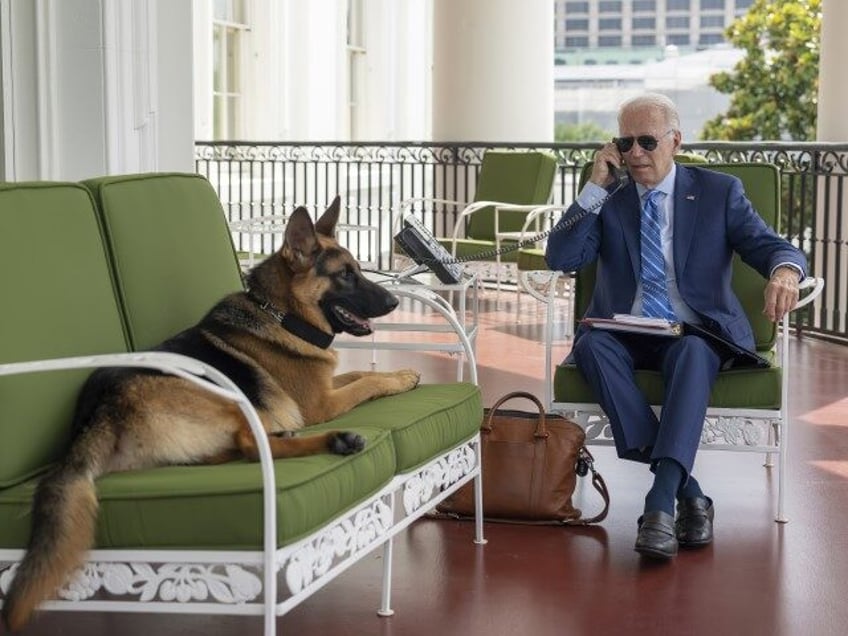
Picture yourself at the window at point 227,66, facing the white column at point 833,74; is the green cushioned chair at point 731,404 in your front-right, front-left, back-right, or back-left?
front-right

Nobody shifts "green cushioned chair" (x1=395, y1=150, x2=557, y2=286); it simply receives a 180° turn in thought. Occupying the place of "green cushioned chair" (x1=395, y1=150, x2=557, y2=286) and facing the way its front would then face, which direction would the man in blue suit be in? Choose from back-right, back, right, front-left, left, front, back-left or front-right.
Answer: back-right

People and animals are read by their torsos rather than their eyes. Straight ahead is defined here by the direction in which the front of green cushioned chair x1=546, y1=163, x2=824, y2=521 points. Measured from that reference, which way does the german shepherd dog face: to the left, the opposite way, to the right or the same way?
to the left

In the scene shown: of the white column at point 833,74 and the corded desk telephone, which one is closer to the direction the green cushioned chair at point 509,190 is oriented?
the corded desk telephone

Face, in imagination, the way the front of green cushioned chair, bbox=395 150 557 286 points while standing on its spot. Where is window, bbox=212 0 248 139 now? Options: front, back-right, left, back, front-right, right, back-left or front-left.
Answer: right

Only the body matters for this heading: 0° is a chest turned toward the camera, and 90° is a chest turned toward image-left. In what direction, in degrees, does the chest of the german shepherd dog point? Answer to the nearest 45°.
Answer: approximately 270°

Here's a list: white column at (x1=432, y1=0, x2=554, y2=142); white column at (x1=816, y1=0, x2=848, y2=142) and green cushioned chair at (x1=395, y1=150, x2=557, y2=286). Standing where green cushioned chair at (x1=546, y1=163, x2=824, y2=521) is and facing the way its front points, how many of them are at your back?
3

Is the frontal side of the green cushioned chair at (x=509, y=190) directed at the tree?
no

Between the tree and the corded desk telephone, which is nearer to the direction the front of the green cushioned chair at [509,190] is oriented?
the corded desk telephone

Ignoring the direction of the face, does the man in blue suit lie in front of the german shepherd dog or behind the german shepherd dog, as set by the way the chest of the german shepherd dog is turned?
in front

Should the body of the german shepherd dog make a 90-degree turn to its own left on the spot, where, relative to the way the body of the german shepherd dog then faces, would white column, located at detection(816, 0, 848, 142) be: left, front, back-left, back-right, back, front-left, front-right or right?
front-right

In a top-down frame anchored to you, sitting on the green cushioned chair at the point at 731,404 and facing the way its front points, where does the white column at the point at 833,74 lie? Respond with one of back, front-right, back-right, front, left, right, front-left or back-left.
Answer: back

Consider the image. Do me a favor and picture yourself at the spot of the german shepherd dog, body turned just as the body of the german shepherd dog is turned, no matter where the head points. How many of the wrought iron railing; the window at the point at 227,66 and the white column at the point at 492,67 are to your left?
3

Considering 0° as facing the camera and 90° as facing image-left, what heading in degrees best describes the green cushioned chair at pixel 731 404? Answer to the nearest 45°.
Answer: approximately 0°

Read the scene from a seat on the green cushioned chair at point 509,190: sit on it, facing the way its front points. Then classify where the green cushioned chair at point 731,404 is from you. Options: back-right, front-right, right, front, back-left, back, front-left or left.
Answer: front-left

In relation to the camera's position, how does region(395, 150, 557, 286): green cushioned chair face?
facing the viewer and to the left of the viewer

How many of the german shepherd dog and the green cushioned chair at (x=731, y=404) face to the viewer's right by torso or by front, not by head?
1

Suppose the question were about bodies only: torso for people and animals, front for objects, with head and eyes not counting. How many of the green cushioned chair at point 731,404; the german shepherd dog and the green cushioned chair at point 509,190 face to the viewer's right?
1
